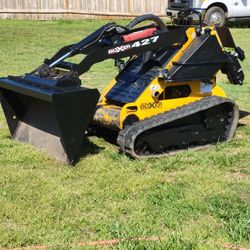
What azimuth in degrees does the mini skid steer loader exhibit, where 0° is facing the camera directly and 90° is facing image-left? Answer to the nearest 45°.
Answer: approximately 45°

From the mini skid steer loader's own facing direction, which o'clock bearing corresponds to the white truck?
The white truck is roughly at 5 o'clock from the mini skid steer loader.
